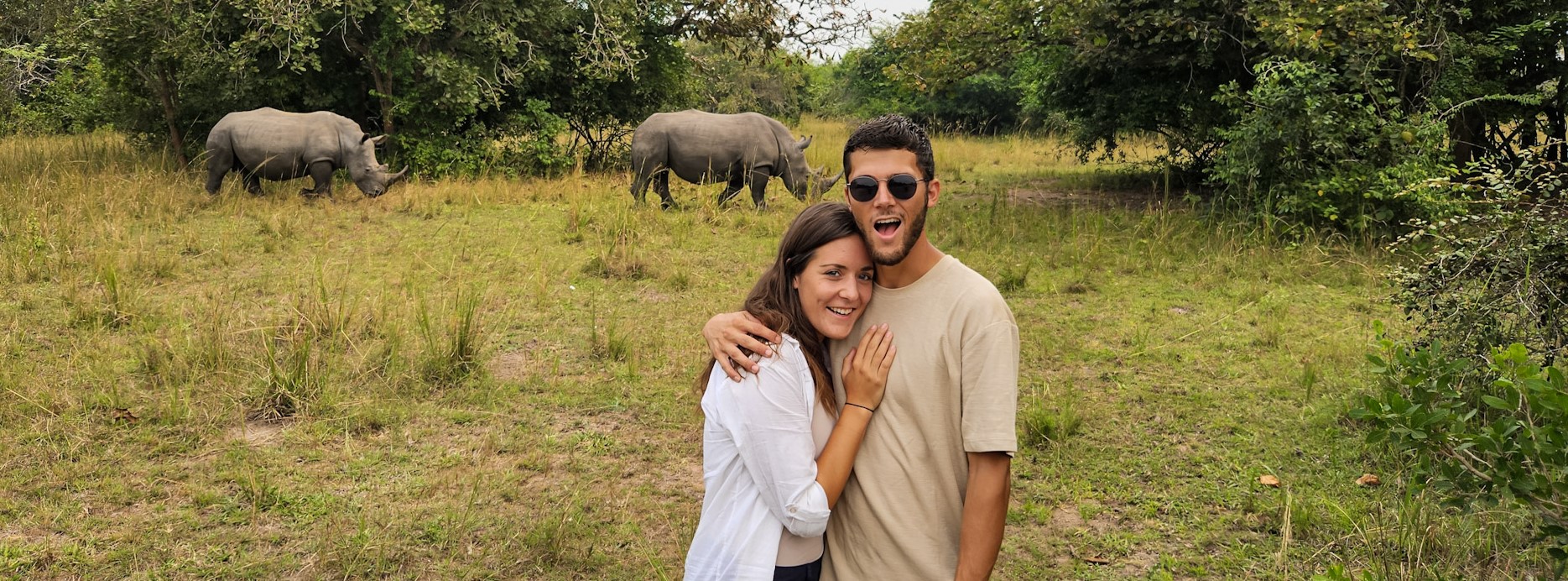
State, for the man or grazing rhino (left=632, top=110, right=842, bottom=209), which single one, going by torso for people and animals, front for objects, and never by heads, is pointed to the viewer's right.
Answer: the grazing rhino

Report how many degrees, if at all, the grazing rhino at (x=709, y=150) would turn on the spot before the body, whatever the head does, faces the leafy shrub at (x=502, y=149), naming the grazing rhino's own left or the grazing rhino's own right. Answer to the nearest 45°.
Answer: approximately 135° to the grazing rhino's own left

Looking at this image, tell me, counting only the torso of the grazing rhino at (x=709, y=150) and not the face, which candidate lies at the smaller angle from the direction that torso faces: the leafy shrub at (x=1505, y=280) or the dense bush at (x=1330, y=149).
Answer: the dense bush

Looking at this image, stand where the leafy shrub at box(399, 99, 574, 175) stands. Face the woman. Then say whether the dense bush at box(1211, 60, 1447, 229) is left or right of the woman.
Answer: left

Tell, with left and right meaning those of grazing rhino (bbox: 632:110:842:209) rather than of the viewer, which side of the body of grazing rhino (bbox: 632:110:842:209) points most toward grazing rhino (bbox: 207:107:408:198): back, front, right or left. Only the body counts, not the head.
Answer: back

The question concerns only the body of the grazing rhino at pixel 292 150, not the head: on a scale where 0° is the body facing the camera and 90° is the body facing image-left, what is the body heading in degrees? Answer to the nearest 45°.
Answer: approximately 270°

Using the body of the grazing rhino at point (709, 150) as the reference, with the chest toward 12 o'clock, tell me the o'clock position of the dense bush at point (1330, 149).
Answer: The dense bush is roughly at 1 o'clock from the grazing rhino.

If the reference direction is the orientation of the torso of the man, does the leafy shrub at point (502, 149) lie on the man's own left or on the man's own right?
on the man's own right

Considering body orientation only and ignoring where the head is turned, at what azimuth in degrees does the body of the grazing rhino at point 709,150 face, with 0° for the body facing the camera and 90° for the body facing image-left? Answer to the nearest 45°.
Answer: approximately 270°

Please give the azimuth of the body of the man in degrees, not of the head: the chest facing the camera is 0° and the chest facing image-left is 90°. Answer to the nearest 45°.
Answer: approximately 45°

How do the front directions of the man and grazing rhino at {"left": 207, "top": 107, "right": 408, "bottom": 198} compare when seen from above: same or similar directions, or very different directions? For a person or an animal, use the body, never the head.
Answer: very different directions

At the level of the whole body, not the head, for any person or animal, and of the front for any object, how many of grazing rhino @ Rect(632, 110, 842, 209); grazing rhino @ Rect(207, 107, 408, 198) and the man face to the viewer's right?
2

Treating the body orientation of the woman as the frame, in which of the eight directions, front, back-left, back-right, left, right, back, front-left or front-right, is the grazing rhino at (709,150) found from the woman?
back-left

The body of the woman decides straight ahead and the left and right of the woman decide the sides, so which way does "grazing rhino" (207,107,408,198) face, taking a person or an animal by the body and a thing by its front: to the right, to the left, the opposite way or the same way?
to the left
